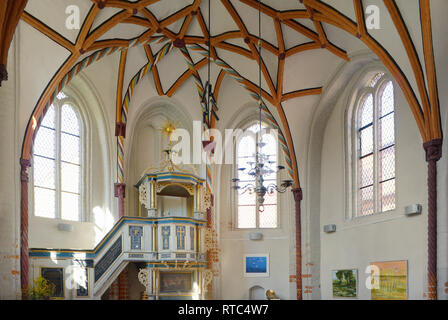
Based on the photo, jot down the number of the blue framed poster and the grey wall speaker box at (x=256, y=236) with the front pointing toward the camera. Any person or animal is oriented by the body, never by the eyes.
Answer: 2

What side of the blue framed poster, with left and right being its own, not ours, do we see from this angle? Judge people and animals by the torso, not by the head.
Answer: front

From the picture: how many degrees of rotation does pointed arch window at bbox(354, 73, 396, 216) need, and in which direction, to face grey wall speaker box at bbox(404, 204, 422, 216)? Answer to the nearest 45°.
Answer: approximately 45° to its left

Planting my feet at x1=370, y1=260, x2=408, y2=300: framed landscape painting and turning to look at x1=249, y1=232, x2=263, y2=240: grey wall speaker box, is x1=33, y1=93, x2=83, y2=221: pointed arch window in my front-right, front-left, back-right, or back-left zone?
front-left

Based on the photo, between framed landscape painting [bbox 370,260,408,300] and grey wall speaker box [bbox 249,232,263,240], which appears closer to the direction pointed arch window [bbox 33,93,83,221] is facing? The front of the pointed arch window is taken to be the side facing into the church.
the framed landscape painting

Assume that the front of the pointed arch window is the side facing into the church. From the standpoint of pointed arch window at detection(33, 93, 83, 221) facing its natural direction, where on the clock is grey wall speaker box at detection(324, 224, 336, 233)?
The grey wall speaker box is roughly at 11 o'clock from the pointed arch window.

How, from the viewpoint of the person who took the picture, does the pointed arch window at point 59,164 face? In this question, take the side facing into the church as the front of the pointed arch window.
facing the viewer and to the right of the viewer

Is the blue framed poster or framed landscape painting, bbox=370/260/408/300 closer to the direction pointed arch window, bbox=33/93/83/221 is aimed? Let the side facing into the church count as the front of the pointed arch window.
the framed landscape painting

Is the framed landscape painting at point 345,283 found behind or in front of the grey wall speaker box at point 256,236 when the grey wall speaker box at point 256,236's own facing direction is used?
in front

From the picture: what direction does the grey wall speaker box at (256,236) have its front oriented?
toward the camera
